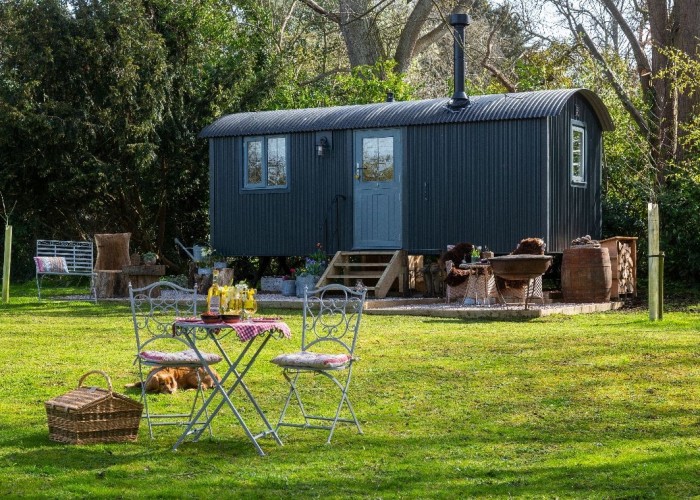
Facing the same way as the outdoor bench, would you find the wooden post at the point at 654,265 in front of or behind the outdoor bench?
in front

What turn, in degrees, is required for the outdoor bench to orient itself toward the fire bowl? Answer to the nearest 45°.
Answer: approximately 45° to its left

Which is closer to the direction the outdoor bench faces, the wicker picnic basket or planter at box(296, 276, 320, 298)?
the wicker picnic basket

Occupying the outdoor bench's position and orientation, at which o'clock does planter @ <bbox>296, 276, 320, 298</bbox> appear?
The planter is roughly at 10 o'clock from the outdoor bench.

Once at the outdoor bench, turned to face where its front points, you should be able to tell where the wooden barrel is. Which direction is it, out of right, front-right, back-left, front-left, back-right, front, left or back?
front-left

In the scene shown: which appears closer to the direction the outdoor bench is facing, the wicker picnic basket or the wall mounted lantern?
the wicker picnic basket

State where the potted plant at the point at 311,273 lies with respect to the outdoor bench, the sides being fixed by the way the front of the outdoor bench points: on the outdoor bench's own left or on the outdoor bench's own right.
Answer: on the outdoor bench's own left

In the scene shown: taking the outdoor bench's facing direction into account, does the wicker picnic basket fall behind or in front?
in front

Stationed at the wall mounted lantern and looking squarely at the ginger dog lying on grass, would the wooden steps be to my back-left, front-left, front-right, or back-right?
front-left

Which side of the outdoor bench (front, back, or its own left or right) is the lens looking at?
front

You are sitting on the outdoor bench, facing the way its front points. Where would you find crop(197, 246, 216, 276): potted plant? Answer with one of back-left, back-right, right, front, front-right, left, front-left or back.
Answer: left

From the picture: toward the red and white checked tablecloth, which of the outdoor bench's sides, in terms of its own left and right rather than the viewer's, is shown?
front

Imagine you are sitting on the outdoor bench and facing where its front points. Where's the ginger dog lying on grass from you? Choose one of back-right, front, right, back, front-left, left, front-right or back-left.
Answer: front
